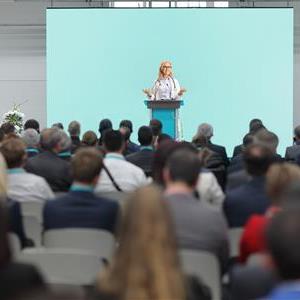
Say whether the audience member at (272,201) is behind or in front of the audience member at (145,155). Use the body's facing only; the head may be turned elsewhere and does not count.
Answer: behind

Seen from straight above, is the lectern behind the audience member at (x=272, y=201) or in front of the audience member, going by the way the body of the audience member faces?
in front

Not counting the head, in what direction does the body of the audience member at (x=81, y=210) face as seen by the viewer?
away from the camera

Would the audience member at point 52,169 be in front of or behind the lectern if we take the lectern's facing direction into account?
in front

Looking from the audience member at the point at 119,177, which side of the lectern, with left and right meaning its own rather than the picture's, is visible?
front

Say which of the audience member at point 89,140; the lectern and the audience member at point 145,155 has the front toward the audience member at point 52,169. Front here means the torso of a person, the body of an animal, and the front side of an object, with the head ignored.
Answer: the lectern

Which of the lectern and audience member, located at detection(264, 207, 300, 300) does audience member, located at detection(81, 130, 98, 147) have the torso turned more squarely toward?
the lectern

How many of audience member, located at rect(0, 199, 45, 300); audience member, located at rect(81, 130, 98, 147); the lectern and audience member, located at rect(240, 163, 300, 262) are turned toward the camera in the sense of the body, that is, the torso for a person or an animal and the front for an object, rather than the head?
1

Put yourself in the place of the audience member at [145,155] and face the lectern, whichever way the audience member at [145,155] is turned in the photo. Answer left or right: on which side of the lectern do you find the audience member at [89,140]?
left

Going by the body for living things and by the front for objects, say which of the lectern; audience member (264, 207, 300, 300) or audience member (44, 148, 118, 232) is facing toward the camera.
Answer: the lectern

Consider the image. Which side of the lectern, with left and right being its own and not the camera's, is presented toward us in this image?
front

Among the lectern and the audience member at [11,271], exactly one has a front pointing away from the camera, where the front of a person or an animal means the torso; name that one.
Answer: the audience member

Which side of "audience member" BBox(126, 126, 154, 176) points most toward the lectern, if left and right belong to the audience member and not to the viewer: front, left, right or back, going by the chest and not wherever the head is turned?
front

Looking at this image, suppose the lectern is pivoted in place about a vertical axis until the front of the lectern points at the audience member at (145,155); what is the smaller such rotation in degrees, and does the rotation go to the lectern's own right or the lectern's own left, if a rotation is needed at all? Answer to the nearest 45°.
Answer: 0° — it already faces them

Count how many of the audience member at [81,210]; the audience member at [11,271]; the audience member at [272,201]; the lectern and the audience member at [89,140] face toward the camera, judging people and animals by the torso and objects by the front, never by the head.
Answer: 1

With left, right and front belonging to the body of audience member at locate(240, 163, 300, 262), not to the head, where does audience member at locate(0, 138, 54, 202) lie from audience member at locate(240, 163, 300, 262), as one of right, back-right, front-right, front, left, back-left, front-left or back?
front-left

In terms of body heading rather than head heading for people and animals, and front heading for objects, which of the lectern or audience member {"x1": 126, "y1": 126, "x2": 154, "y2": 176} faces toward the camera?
the lectern

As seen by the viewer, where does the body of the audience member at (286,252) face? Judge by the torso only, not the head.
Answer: away from the camera

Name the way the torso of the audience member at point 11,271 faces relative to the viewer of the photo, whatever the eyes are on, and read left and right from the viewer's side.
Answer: facing away from the viewer

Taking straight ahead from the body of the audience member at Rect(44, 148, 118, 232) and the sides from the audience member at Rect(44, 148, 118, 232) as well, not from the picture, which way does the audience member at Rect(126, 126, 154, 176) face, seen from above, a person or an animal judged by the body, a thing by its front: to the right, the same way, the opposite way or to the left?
the same way

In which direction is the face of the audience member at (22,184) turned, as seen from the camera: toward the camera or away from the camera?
away from the camera

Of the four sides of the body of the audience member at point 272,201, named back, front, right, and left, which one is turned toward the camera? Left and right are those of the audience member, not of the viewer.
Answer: back

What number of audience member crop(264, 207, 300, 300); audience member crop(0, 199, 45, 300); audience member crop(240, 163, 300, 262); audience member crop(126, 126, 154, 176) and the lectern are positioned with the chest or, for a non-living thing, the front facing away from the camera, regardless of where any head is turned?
4

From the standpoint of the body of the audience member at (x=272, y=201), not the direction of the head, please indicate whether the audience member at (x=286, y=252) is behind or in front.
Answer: behind
